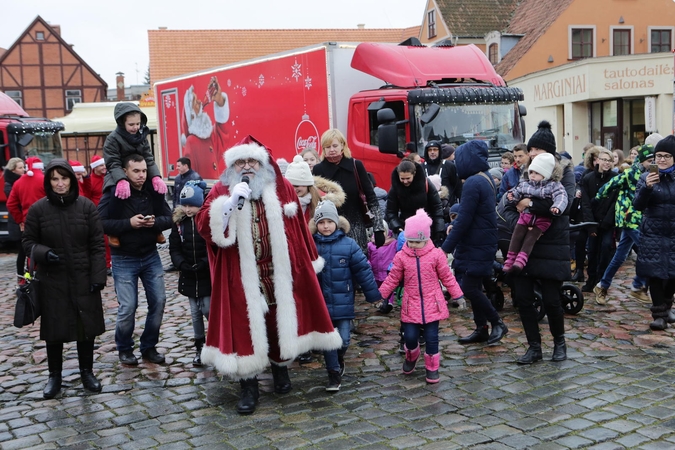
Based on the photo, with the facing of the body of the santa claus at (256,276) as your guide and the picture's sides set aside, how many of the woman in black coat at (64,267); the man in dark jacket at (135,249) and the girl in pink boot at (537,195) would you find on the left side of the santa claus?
1

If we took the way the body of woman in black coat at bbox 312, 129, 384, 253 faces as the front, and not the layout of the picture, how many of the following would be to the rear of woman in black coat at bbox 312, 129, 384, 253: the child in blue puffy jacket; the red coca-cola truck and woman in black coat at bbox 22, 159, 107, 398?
1

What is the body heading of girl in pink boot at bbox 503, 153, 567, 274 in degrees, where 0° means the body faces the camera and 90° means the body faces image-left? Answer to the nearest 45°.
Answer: approximately 45°

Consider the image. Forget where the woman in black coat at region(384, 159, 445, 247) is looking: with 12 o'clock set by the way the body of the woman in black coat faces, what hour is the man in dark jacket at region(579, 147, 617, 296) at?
The man in dark jacket is roughly at 8 o'clock from the woman in black coat.

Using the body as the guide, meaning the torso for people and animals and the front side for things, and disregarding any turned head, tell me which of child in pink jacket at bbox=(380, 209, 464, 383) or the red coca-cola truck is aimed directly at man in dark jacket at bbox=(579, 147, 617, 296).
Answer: the red coca-cola truck

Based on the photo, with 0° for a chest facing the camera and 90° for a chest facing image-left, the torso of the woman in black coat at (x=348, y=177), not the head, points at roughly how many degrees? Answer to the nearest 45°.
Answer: approximately 0°

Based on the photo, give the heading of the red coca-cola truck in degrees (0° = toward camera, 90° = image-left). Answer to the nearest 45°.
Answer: approximately 315°
